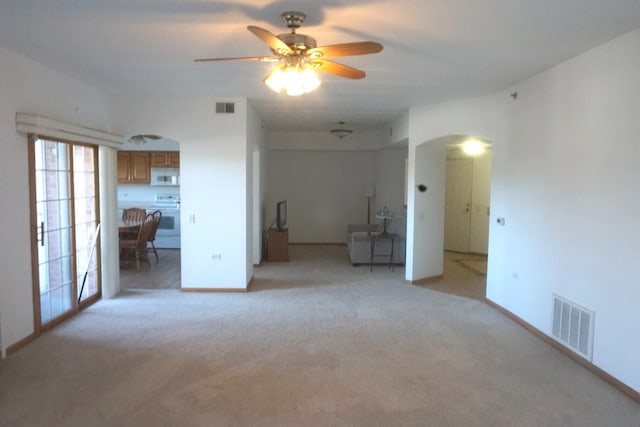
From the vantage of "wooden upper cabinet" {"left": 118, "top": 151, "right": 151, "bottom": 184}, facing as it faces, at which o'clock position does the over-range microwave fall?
The over-range microwave is roughly at 10 o'clock from the wooden upper cabinet.

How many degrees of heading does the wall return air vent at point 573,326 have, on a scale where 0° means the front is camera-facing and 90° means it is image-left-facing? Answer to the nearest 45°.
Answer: approximately 45°

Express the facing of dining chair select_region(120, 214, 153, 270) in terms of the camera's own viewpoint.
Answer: facing away from the viewer and to the left of the viewer

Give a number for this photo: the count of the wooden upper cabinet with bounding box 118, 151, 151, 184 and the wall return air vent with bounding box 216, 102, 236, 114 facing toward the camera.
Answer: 2

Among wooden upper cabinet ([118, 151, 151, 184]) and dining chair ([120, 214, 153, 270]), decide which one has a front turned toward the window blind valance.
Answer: the wooden upper cabinet

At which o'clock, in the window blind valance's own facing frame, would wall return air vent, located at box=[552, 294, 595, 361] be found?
The wall return air vent is roughly at 12 o'clock from the window blind valance.

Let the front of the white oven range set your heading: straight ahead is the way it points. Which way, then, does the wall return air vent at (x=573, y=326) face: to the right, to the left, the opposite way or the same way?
to the right

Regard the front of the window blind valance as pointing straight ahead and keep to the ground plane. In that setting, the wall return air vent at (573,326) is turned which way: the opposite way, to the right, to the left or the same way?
the opposite way

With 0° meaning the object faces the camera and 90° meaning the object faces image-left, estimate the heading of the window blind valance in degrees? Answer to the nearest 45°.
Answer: approximately 315°

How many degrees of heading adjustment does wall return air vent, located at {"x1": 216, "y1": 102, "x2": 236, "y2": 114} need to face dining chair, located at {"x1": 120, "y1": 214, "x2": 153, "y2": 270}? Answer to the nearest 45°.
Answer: approximately 135° to its right

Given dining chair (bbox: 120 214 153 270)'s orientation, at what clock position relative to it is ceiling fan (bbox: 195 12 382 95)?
The ceiling fan is roughly at 7 o'clock from the dining chair.

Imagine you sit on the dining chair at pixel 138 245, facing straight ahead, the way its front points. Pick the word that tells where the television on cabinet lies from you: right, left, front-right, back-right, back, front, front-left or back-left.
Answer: back-right

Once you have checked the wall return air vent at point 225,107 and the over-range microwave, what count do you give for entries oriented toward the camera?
2

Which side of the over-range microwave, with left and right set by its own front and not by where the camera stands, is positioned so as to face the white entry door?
left
